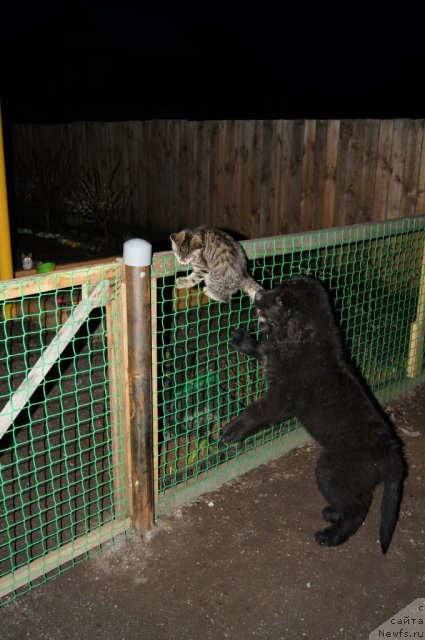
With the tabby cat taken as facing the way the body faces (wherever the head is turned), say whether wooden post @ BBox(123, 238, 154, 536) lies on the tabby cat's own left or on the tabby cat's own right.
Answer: on the tabby cat's own left

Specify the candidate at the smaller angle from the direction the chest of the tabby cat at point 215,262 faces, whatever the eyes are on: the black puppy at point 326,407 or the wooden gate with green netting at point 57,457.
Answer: the wooden gate with green netting

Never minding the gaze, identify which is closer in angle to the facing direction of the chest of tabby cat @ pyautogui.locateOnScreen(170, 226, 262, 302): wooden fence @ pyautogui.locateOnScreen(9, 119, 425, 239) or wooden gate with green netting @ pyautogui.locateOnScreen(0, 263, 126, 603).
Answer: the wooden gate with green netting

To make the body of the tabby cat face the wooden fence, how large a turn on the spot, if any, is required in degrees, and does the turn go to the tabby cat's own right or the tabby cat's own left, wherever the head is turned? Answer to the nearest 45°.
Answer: approximately 90° to the tabby cat's own right

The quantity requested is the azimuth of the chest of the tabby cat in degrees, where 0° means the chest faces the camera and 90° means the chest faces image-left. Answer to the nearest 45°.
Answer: approximately 90°

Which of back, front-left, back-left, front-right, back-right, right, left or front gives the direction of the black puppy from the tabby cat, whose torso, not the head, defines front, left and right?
back-left
